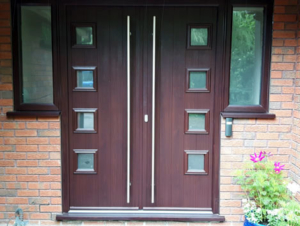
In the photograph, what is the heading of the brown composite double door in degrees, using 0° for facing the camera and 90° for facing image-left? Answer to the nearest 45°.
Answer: approximately 0°

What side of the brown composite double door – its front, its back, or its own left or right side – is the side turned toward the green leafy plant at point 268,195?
left

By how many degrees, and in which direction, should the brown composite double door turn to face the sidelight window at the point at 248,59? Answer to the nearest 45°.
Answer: approximately 90° to its left
